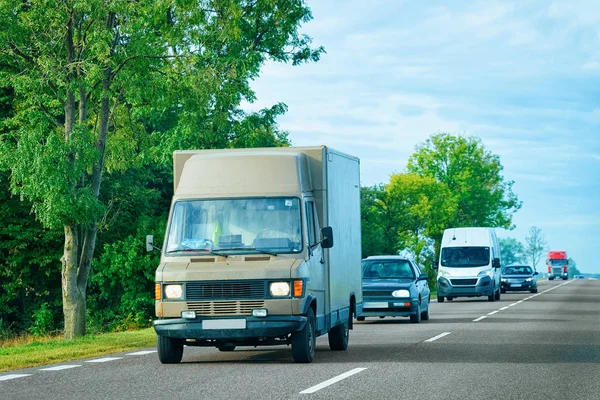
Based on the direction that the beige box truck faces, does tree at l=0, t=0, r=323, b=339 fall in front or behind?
behind

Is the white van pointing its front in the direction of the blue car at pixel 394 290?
yes

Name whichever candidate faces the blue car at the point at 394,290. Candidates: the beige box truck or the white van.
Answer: the white van

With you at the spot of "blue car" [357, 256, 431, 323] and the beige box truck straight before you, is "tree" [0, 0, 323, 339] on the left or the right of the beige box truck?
right

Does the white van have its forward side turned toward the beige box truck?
yes

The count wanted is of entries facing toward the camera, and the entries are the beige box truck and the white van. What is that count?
2

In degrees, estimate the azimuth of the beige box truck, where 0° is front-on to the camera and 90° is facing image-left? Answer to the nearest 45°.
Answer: approximately 0°

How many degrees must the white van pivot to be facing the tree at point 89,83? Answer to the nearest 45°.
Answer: approximately 45° to its right
